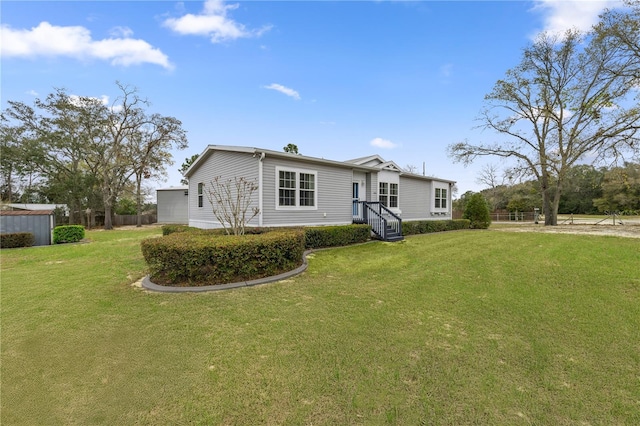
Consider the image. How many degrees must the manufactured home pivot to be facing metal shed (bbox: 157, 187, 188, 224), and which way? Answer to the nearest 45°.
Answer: approximately 180°

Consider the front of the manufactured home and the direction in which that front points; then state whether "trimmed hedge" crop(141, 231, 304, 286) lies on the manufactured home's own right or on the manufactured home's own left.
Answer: on the manufactured home's own right

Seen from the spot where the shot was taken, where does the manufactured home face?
facing the viewer and to the right of the viewer

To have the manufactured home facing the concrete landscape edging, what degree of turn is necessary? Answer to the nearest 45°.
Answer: approximately 45° to its right

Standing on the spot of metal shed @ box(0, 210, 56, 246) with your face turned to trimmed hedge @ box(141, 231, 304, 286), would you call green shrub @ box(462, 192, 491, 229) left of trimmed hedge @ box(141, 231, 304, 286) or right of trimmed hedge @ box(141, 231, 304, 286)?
left

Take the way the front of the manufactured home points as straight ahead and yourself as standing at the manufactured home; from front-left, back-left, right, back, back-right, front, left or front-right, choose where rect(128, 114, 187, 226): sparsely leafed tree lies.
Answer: back

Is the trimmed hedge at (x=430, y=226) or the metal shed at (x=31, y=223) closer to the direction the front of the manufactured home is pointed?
the trimmed hedge

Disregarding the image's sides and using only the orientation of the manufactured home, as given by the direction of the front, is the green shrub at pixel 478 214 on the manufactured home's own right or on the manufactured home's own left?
on the manufactured home's own left

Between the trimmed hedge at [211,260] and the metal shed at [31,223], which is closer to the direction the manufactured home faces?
the trimmed hedge

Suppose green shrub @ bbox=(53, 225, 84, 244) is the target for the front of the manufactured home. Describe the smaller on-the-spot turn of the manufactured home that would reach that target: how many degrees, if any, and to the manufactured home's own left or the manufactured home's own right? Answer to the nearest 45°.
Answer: approximately 135° to the manufactured home's own right

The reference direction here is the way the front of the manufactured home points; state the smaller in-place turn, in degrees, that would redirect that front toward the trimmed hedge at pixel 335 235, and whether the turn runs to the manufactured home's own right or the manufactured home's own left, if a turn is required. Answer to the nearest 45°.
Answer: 0° — it already faces it

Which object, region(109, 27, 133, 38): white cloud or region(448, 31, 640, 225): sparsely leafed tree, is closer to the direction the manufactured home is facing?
the sparsely leafed tree

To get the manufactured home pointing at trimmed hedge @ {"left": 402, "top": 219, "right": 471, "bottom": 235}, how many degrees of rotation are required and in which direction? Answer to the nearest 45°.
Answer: approximately 90° to its left

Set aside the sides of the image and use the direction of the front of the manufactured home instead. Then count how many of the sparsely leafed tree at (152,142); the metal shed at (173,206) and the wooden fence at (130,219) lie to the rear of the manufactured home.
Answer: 3
